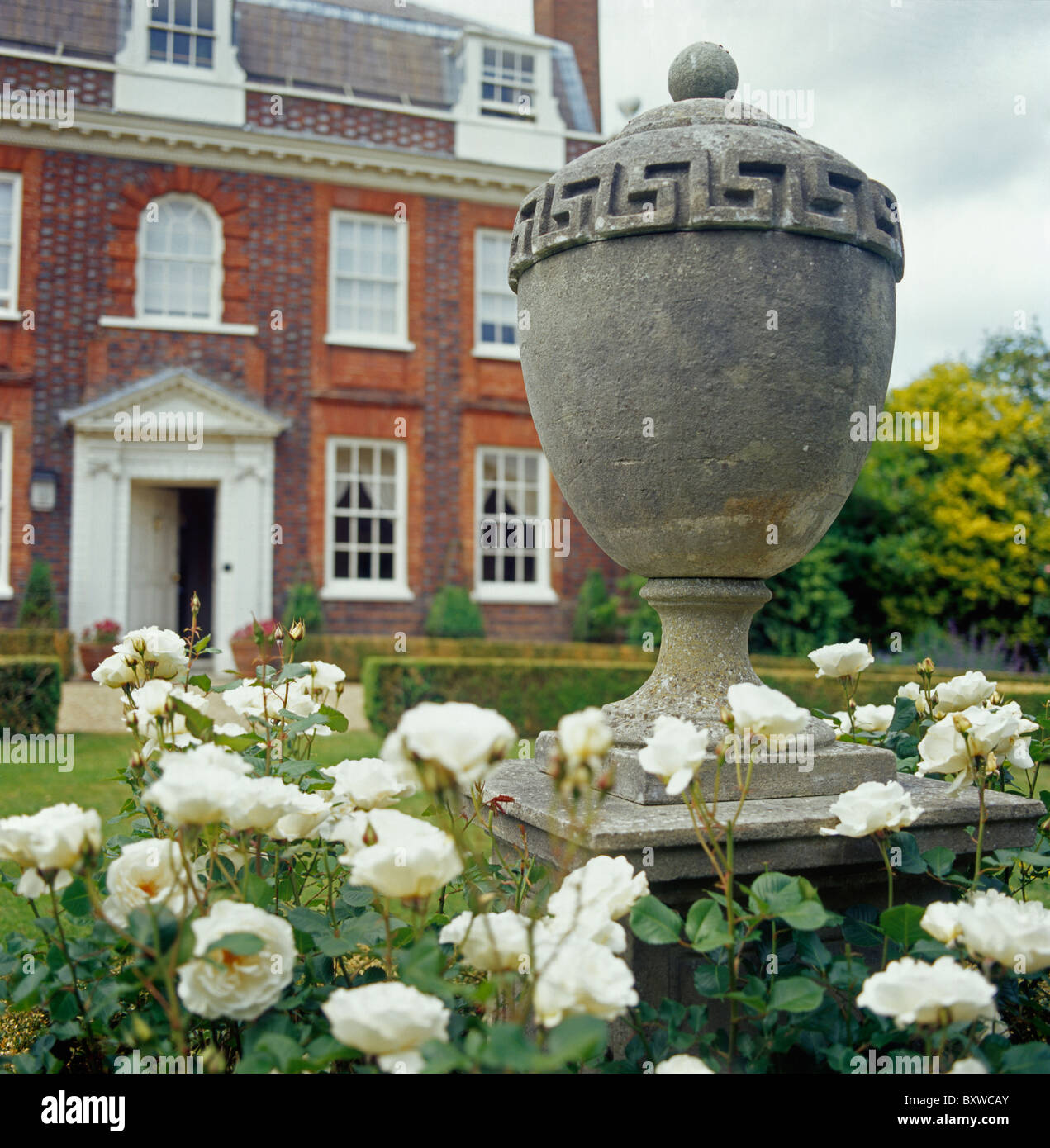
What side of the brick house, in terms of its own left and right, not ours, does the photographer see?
front

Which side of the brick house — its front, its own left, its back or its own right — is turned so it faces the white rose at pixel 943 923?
front

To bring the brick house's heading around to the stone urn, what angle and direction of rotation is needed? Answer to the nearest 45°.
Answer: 0° — it already faces it

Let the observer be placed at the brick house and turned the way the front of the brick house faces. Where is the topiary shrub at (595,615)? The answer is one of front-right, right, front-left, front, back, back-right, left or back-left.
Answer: left

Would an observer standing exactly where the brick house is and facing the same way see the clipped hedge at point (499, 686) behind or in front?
in front

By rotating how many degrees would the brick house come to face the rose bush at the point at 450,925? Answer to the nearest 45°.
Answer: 0° — it already faces it

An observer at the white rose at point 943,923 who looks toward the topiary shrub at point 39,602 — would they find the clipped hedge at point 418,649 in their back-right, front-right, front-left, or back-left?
front-right
